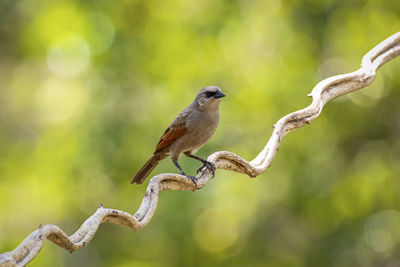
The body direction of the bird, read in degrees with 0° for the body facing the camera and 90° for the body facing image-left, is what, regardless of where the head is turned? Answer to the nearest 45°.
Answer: approximately 270°
